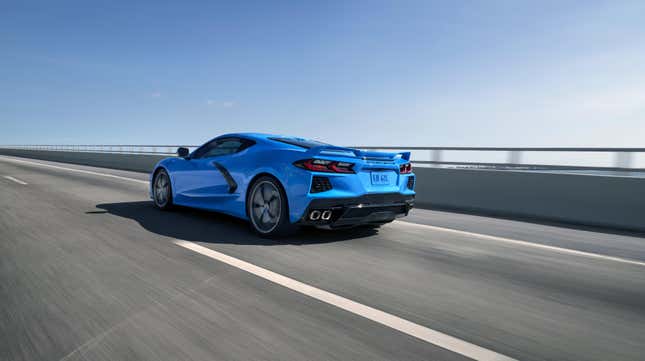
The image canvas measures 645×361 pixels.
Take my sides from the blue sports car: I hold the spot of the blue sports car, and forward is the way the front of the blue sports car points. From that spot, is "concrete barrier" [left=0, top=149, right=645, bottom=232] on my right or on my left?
on my right

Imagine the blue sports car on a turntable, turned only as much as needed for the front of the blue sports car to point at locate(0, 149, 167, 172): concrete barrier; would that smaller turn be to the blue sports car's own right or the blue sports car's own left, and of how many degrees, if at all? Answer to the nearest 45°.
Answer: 0° — it already faces it

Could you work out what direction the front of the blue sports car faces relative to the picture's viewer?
facing away from the viewer and to the left of the viewer
